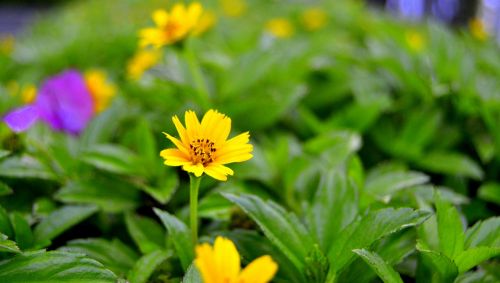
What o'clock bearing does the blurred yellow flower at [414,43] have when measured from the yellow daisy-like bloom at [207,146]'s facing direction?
The blurred yellow flower is roughly at 7 o'clock from the yellow daisy-like bloom.

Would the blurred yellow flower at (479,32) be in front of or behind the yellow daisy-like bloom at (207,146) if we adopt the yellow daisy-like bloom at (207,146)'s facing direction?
behind

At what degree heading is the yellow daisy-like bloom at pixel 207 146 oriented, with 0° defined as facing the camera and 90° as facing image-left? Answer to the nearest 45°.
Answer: approximately 0°

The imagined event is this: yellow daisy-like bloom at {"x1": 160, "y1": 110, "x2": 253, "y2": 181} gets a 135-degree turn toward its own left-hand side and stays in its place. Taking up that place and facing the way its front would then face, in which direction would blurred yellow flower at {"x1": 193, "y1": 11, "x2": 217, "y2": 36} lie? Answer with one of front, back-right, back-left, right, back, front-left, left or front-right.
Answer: front-left
